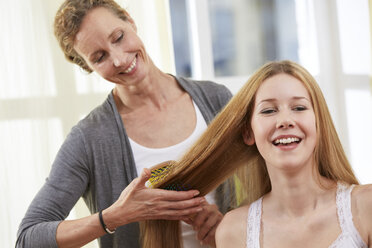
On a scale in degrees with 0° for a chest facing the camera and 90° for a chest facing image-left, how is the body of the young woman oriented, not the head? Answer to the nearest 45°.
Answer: approximately 0°

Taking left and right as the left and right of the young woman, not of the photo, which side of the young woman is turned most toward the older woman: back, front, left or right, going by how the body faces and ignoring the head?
right

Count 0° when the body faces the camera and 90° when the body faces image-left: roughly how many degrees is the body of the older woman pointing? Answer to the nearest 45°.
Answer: approximately 315°

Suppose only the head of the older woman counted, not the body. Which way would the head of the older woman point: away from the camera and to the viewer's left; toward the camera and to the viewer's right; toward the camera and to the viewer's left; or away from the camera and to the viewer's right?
toward the camera and to the viewer's right
